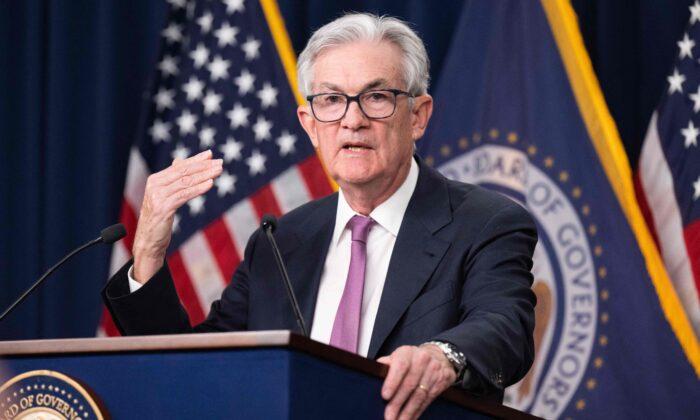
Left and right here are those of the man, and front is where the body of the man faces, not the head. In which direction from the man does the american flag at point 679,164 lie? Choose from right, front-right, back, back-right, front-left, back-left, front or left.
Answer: back

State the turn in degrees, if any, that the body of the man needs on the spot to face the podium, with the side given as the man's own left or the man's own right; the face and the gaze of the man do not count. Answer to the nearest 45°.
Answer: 0° — they already face it

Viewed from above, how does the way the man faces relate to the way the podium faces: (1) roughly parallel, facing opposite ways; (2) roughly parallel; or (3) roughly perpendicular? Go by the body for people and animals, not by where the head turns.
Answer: roughly parallel

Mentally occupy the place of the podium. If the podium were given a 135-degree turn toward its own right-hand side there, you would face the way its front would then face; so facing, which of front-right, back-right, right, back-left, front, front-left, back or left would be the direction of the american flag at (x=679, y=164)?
front-right

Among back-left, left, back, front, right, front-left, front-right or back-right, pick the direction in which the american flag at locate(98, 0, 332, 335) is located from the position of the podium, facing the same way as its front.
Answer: back-right

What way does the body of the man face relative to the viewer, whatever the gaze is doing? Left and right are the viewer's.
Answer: facing the viewer and to the left of the viewer

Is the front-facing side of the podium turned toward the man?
no

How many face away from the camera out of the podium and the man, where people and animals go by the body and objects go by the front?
0

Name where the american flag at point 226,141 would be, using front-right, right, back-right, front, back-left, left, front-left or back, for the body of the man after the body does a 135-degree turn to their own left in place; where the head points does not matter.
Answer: left
